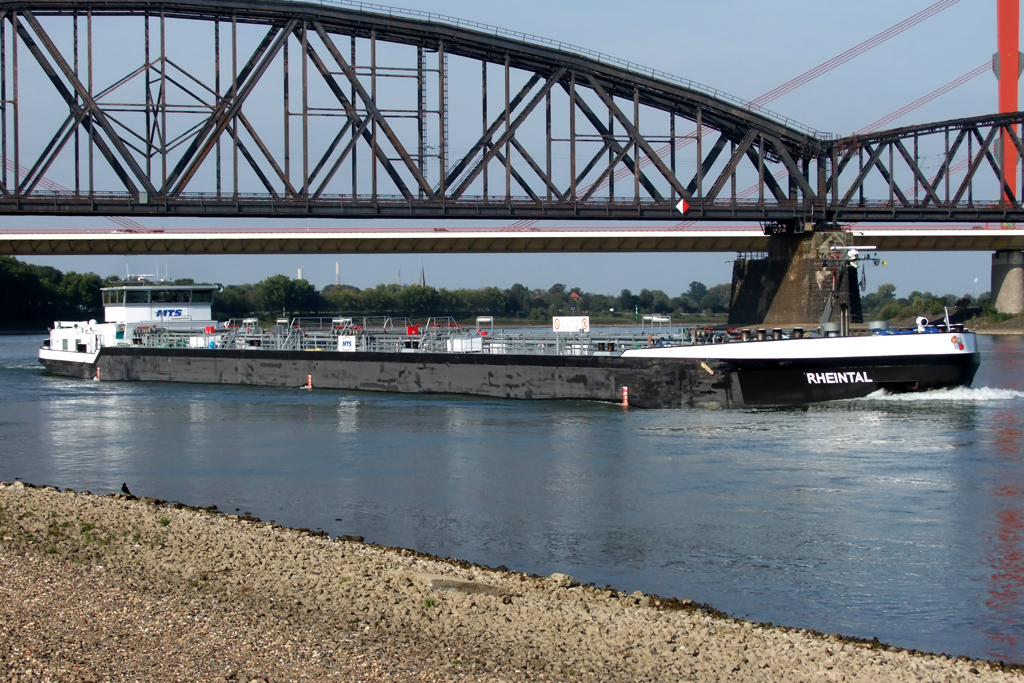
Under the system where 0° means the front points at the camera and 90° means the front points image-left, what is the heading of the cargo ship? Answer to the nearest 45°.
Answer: approximately 315°
